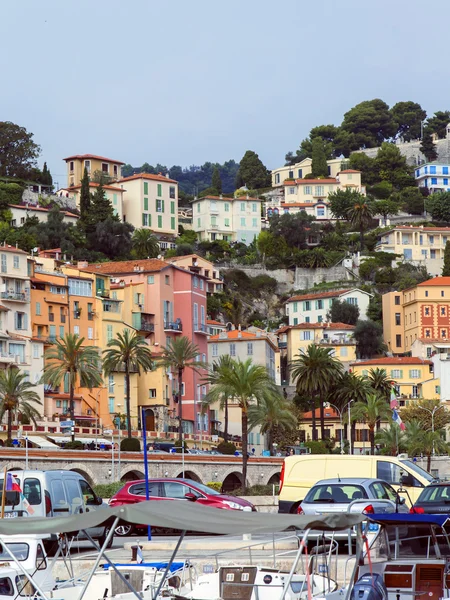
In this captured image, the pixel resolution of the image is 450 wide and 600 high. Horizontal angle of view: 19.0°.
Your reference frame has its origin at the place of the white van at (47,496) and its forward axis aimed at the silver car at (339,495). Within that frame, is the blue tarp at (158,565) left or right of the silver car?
right

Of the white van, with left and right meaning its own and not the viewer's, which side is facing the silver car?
right

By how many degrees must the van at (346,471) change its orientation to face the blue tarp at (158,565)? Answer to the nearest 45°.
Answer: approximately 90° to its right

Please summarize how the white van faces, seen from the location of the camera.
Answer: facing away from the viewer and to the right of the viewer

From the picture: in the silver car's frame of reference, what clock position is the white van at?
The white van is roughly at 8 o'clock from the silver car.

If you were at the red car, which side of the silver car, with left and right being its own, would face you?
left

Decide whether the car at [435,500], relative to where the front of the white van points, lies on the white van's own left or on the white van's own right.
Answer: on the white van's own right

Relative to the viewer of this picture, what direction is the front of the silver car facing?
facing away from the viewer and to the right of the viewer

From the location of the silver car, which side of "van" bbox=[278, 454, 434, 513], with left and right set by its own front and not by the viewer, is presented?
right

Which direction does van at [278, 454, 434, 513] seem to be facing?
to the viewer's right

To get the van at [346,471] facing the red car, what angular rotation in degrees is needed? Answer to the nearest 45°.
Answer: approximately 180°

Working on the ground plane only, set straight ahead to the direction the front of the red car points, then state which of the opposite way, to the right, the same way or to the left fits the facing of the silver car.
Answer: to the left

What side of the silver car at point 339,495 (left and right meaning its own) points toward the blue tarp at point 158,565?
back
